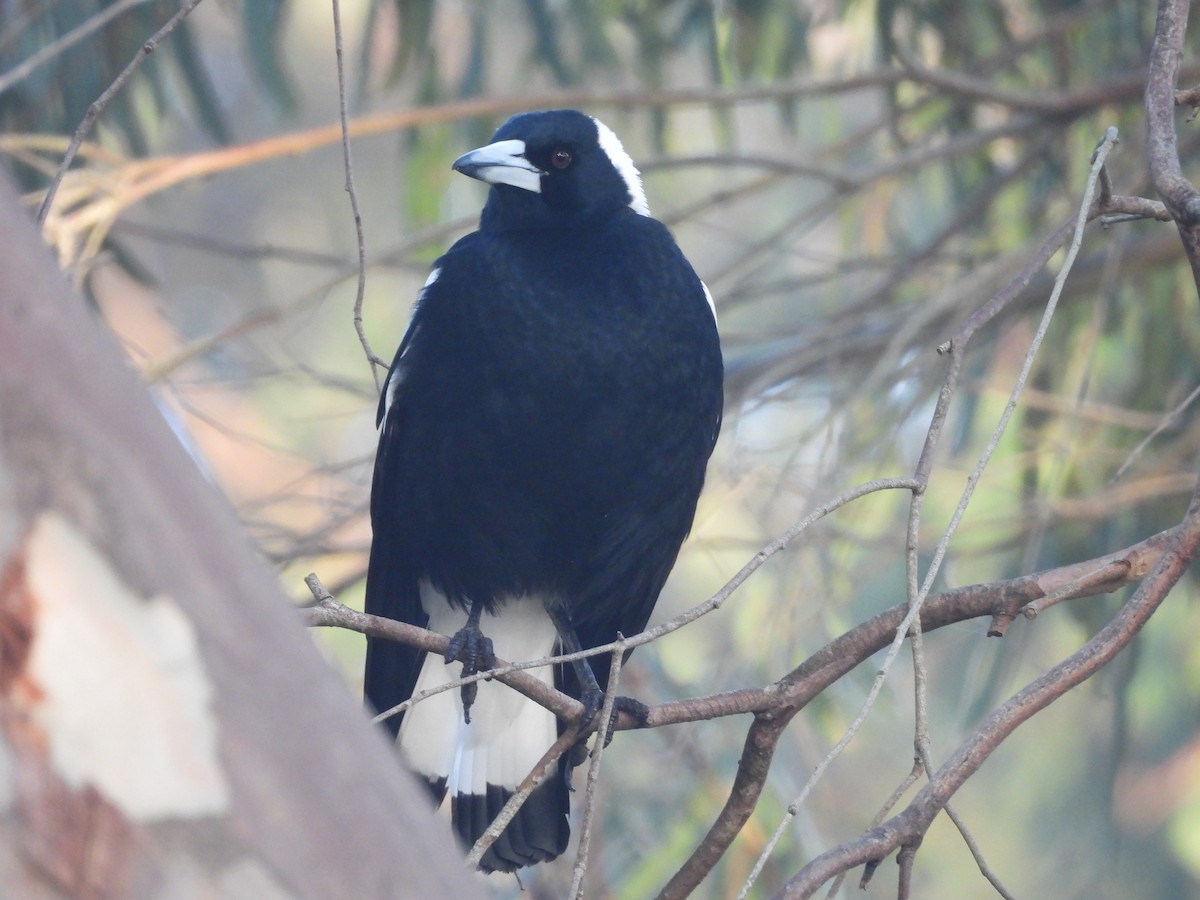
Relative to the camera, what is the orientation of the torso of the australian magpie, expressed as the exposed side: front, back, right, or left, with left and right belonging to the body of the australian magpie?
front

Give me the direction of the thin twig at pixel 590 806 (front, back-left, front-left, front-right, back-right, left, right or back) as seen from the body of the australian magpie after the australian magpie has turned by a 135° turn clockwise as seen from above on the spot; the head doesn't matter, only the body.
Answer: back-left

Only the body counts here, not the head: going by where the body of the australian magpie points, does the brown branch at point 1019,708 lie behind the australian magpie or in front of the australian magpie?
in front
